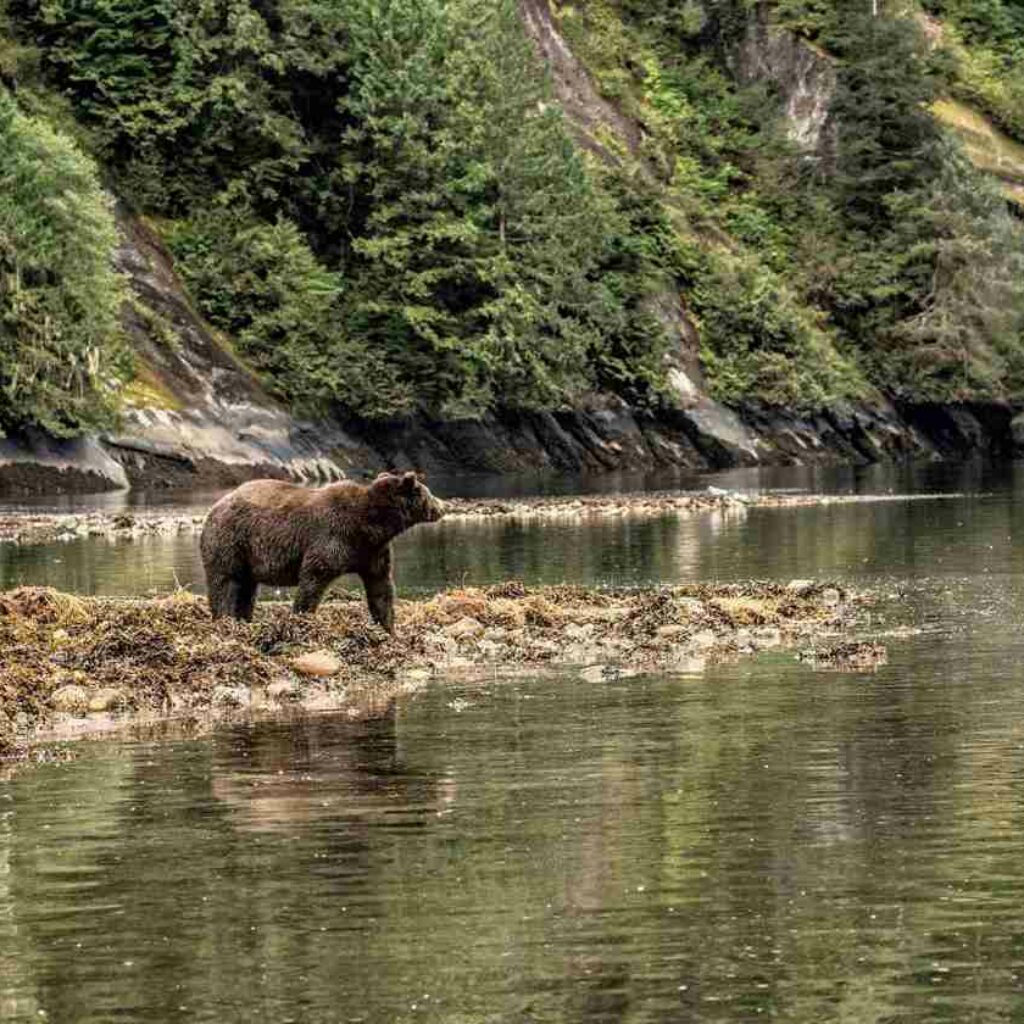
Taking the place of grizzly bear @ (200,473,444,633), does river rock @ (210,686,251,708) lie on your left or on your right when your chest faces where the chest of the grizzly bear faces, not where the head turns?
on your right

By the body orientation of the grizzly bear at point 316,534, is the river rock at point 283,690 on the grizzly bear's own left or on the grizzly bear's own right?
on the grizzly bear's own right

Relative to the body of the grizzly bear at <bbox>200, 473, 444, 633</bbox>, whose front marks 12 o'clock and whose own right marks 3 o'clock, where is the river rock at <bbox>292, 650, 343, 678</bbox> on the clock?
The river rock is roughly at 3 o'clock from the grizzly bear.

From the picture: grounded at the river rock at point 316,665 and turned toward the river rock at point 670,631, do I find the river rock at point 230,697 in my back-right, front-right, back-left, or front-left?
back-right

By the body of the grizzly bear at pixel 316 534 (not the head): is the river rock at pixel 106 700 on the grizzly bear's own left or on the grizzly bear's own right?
on the grizzly bear's own right

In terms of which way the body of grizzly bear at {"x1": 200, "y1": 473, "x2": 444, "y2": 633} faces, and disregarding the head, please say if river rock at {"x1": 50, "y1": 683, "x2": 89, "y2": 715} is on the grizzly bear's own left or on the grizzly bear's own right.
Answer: on the grizzly bear's own right

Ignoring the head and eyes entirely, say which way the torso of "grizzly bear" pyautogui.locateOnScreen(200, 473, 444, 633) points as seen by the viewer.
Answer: to the viewer's right

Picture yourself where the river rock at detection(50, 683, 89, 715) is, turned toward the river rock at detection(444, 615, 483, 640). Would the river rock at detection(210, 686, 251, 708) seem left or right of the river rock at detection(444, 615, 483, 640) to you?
right
